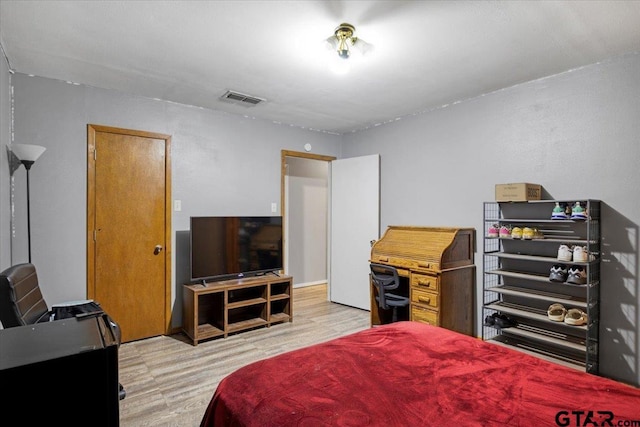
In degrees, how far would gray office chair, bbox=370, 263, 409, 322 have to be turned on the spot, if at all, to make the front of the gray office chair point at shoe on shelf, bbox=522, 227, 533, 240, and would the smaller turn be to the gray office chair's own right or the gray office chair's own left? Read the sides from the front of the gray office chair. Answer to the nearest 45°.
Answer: approximately 45° to the gray office chair's own right

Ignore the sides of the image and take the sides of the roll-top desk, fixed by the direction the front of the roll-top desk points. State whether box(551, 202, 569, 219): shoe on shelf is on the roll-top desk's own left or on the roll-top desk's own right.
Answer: on the roll-top desk's own left

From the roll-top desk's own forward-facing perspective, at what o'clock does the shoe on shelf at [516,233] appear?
The shoe on shelf is roughly at 8 o'clock from the roll-top desk.

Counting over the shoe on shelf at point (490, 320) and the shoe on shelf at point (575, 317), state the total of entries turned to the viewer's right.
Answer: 0

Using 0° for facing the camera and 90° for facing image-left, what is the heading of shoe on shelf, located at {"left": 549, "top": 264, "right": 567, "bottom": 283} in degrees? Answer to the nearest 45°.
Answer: approximately 45°

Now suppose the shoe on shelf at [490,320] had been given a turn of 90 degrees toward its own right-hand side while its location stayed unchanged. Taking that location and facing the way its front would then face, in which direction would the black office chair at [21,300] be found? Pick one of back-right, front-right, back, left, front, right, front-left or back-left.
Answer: left

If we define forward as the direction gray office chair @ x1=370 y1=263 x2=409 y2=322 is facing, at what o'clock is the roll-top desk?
The roll-top desk is roughly at 1 o'clock from the gray office chair.

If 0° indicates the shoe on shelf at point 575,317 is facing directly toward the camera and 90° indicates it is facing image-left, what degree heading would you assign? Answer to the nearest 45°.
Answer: approximately 45°
